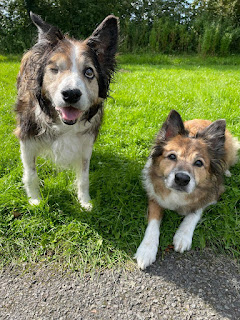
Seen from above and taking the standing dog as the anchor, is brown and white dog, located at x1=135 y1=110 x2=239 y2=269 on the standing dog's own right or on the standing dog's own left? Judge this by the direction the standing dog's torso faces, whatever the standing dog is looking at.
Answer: on the standing dog's own left

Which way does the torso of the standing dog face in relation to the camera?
toward the camera
